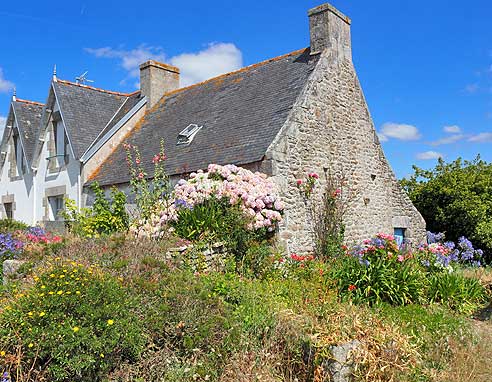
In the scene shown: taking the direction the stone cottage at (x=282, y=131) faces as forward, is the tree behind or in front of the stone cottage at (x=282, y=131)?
behind

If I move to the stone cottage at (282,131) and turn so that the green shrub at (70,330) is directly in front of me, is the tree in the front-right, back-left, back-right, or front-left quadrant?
back-left

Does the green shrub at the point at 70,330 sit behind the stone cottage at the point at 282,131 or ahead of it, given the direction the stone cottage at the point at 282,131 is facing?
ahead

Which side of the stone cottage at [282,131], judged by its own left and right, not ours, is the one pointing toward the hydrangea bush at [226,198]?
front

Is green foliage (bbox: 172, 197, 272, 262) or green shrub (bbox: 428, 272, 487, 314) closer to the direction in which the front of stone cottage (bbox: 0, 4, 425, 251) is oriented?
the green foliage

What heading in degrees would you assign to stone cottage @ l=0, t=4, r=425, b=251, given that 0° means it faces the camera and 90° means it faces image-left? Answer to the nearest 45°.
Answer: approximately 45°
